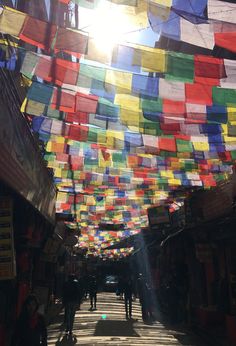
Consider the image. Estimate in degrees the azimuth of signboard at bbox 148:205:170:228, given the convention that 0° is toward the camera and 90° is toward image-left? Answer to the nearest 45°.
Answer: approximately 0°

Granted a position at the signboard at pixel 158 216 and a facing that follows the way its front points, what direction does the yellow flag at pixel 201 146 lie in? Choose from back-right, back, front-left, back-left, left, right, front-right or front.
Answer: front

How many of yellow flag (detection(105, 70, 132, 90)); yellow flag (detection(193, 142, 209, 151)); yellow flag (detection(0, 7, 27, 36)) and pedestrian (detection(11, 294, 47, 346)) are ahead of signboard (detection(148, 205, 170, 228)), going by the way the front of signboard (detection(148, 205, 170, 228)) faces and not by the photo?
4

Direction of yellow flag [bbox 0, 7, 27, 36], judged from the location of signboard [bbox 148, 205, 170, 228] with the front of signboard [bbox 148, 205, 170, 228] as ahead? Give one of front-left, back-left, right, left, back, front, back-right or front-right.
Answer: front

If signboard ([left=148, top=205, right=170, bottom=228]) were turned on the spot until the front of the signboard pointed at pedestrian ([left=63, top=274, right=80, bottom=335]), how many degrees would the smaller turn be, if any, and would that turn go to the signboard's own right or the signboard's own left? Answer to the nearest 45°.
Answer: approximately 45° to the signboard's own right

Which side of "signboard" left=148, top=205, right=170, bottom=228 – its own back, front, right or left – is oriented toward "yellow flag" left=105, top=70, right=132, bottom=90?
front
